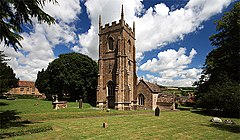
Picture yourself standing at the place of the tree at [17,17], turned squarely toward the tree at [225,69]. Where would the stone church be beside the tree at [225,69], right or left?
left

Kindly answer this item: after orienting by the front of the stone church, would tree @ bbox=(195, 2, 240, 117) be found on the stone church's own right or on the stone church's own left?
on the stone church's own left

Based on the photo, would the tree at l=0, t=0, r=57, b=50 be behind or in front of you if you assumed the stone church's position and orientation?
in front

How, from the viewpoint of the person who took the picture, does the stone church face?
facing the viewer and to the left of the viewer

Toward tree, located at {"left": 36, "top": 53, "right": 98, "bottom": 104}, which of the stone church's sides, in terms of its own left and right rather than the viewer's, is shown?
right

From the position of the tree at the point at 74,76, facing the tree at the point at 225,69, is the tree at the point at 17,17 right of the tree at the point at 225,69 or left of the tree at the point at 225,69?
right
